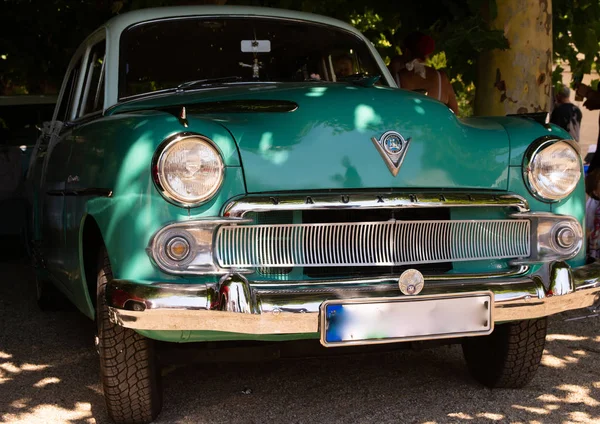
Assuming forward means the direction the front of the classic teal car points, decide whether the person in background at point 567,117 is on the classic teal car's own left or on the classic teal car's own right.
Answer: on the classic teal car's own left

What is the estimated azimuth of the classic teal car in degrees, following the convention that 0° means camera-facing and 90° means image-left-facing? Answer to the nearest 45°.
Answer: approximately 315°

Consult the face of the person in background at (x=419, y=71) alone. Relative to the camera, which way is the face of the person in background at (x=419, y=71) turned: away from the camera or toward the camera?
away from the camera

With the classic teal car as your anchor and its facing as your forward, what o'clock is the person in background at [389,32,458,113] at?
The person in background is roughly at 8 o'clock from the classic teal car.

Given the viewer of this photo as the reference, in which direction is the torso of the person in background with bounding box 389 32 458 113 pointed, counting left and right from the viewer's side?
facing away from the viewer
